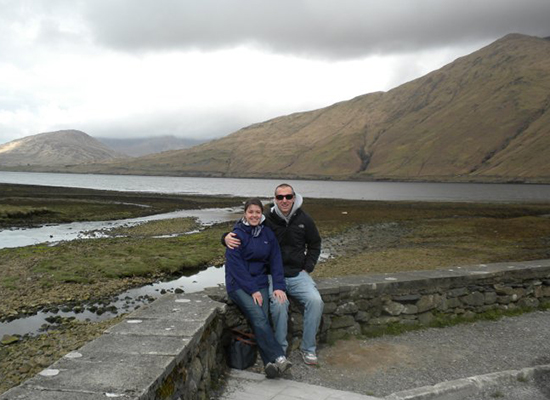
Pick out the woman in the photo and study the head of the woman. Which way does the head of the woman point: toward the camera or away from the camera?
toward the camera

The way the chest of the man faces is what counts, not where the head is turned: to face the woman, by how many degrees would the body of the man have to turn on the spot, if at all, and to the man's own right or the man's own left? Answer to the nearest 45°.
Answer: approximately 45° to the man's own right

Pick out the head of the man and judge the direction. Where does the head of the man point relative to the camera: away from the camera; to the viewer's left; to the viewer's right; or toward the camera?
toward the camera

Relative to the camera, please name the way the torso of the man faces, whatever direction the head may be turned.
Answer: toward the camera
